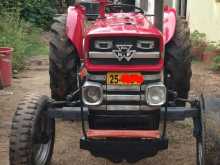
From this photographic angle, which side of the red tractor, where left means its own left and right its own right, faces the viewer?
front

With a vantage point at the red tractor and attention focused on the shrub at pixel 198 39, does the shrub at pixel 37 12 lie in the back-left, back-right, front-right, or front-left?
front-left

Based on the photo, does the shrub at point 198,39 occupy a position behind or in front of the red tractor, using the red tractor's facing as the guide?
behind

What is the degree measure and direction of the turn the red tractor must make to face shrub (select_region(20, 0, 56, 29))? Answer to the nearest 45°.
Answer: approximately 180°

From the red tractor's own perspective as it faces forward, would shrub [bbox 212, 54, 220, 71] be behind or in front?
behind
